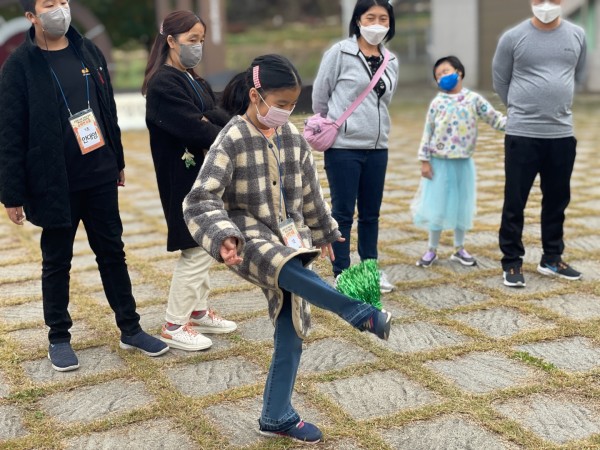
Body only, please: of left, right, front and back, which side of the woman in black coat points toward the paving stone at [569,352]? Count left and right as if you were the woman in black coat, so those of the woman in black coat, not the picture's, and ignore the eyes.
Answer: front

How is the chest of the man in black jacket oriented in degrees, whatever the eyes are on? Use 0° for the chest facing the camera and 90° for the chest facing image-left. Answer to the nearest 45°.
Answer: approximately 315°

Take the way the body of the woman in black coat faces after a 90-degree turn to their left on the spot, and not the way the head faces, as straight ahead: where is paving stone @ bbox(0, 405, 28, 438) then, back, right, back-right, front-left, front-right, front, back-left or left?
back-left

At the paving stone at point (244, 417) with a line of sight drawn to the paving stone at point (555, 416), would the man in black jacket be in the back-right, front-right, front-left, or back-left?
back-left

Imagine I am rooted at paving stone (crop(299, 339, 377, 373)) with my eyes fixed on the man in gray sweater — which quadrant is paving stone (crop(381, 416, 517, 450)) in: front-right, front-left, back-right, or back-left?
back-right

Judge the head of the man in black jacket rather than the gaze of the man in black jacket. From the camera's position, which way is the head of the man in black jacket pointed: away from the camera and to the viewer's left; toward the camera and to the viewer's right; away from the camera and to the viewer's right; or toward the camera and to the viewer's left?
toward the camera and to the viewer's right

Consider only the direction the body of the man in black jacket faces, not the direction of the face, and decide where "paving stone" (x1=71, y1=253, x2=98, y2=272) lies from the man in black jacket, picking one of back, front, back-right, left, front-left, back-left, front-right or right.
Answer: back-left

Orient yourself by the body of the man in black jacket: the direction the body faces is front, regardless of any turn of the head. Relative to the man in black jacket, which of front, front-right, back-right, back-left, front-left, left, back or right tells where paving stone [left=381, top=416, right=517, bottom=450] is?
front

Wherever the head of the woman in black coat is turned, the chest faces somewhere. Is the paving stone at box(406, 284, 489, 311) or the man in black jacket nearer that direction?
the paving stone

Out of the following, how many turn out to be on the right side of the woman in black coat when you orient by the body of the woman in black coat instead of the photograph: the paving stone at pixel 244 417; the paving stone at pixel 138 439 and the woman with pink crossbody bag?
2

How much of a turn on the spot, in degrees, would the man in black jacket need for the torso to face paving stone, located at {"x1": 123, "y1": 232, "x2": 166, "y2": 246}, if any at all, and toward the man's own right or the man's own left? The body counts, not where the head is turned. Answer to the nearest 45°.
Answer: approximately 135° to the man's own left

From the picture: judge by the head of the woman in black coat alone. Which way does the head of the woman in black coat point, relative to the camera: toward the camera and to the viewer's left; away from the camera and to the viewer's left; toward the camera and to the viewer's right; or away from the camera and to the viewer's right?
toward the camera and to the viewer's right

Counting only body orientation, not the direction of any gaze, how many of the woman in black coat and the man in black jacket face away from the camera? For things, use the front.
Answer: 0

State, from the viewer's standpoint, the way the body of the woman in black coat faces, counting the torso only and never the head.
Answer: to the viewer's right
